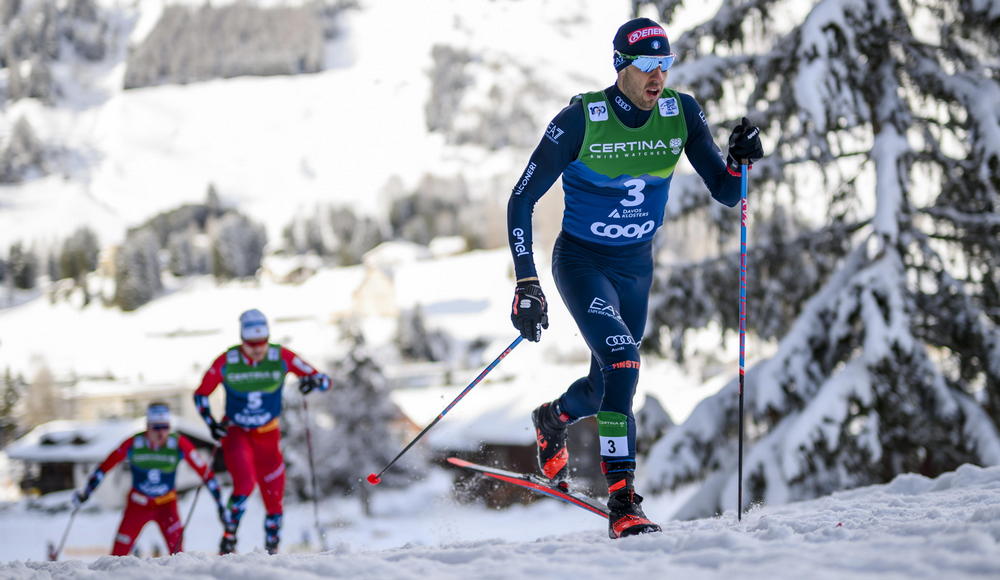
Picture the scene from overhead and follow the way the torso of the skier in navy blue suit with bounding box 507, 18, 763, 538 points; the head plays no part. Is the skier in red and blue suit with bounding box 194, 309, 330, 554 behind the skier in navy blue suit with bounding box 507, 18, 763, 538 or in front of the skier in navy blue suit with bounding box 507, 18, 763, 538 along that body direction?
behind

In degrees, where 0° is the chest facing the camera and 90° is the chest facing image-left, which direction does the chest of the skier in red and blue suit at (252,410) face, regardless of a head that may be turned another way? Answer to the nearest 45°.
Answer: approximately 0°

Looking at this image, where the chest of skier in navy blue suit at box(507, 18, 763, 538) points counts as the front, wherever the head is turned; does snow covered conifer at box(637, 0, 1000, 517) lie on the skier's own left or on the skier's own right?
on the skier's own left

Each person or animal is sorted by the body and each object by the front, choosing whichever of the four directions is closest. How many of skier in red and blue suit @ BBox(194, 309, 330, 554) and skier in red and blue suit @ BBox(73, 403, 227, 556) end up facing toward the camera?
2

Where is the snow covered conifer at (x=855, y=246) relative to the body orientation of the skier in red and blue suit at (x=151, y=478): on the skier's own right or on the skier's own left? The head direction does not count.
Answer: on the skier's own left

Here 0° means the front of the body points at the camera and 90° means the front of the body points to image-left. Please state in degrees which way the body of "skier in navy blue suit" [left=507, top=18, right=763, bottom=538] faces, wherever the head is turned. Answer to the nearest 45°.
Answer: approximately 315°

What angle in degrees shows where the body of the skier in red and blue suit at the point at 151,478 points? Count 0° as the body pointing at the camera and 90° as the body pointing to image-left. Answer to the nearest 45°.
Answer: approximately 0°
